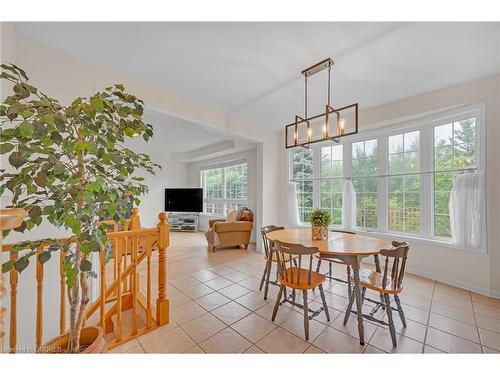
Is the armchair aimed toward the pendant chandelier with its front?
no

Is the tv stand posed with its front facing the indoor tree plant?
yes

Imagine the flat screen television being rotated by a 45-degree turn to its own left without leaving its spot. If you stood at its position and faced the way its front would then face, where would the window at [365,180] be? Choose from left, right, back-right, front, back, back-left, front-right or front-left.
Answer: front

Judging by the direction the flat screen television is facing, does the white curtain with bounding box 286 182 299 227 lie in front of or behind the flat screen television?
in front

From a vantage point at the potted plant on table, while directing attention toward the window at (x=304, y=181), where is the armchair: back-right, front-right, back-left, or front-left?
front-left

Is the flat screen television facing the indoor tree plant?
yes

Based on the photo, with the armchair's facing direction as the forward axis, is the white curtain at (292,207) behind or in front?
behind

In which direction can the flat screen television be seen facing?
toward the camera

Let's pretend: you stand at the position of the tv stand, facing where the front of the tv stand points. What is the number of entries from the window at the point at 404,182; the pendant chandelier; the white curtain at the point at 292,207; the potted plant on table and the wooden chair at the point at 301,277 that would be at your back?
0

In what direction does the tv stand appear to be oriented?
toward the camera

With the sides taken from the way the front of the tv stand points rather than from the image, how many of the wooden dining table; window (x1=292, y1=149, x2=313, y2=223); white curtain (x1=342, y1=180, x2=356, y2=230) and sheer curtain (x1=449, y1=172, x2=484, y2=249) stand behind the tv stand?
0

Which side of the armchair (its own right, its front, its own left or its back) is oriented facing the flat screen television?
front

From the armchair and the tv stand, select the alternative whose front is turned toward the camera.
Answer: the tv stand

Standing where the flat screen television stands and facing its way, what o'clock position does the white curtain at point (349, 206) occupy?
The white curtain is roughly at 11 o'clock from the flat screen television.

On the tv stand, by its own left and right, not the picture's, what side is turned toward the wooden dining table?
front

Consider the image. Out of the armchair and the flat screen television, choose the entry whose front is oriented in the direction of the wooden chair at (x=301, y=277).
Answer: the flat screen television
